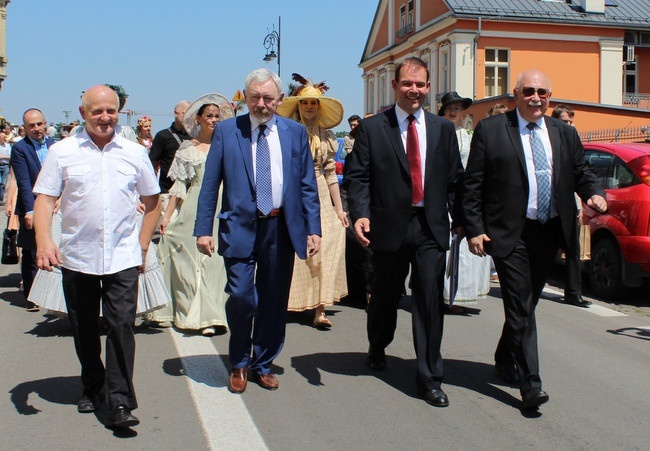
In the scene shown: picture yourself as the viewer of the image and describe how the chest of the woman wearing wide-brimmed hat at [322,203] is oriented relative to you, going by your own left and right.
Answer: facing the viewer

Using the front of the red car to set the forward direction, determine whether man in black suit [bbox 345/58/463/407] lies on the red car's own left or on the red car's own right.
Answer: on the red car's own left

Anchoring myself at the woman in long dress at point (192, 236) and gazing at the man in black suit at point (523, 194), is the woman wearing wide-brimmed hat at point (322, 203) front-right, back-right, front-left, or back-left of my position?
front-left

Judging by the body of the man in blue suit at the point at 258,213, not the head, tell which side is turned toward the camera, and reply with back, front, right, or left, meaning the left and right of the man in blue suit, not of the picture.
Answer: front

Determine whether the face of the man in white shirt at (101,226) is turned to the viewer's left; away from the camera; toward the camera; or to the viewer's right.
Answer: toward the camera

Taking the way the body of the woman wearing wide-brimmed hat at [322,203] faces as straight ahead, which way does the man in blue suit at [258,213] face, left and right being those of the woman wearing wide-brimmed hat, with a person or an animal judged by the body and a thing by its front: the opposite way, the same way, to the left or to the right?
the same way

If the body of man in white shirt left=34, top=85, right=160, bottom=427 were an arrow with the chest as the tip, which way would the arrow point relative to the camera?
toward the camera

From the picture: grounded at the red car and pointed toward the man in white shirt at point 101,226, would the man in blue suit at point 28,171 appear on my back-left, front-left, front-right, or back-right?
front-right

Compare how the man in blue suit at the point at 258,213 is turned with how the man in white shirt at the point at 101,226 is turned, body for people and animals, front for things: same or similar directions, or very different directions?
same or similar directions

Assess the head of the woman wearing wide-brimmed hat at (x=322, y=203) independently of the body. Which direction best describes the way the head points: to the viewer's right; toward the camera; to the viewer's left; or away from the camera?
toward the camera

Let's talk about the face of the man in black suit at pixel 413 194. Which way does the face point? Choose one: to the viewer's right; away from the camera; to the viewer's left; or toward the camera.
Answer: toward the camera
